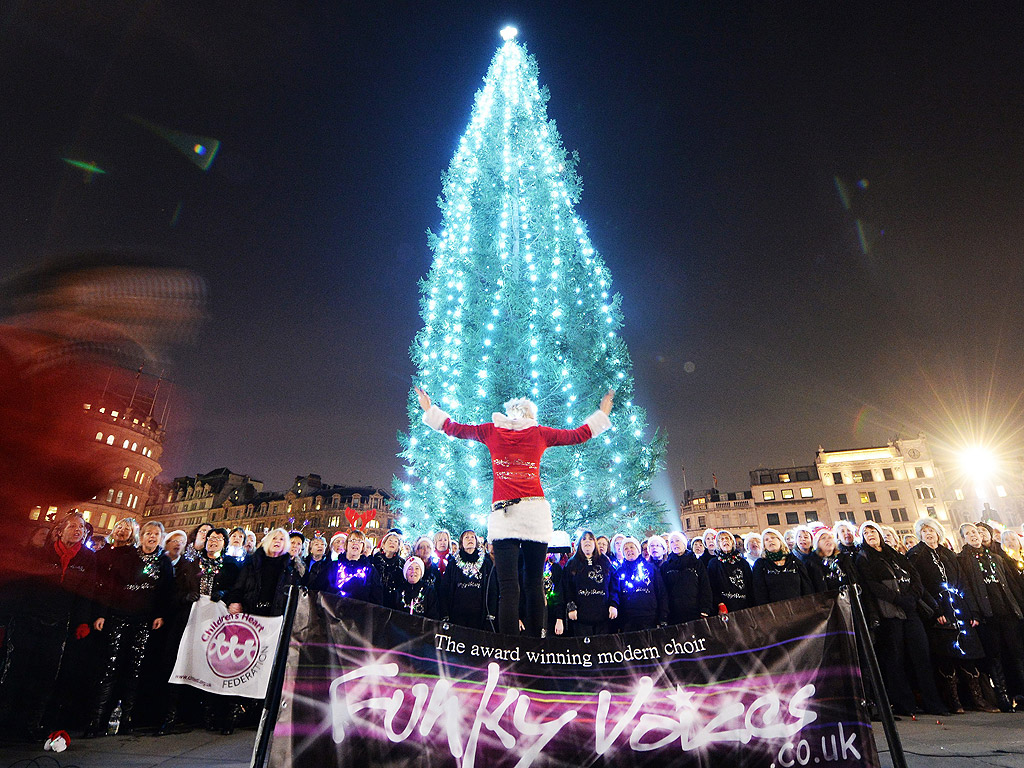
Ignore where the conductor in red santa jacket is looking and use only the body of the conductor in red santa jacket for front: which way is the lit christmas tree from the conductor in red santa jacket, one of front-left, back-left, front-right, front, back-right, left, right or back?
front

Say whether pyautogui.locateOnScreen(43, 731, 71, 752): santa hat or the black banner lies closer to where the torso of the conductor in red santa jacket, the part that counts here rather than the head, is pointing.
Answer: the santa hat

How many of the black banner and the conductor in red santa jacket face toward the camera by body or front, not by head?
1

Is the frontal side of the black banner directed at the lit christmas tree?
no

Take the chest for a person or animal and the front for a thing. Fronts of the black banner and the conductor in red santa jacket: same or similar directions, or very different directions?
very different directions

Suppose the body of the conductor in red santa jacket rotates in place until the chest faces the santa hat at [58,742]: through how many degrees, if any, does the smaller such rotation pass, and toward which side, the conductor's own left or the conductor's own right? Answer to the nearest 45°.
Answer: approximately 90° to the conductor's own left

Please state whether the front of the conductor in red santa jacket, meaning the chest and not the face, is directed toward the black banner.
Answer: no

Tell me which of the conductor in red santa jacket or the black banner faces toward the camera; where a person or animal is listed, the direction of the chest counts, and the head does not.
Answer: the black banner

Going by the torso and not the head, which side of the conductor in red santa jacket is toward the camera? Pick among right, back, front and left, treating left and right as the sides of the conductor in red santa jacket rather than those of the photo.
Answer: back

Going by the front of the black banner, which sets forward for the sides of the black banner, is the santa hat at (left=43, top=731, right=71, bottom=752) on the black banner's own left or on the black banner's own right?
on the black banner's own right

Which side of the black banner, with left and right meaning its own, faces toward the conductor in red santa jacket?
back

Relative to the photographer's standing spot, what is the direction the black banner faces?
facing the viewer

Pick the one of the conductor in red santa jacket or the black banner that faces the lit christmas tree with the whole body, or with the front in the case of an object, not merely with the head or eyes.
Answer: the conductor in red santa jacket

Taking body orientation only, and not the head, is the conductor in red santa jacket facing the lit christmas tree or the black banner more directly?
the lit christmas tree

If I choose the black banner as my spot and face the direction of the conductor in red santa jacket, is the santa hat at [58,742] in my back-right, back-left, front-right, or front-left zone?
front-left
